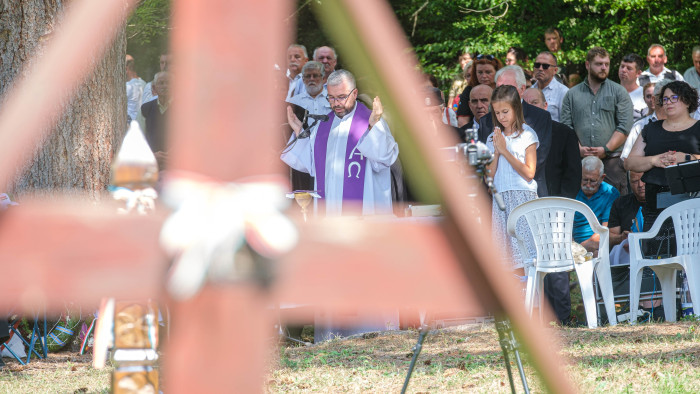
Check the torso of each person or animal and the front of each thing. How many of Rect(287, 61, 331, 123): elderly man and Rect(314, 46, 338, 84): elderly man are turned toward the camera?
2

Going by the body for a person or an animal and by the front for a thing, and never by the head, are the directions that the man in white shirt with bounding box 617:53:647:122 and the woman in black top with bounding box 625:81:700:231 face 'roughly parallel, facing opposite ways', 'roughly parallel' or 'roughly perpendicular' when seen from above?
roughly parallel

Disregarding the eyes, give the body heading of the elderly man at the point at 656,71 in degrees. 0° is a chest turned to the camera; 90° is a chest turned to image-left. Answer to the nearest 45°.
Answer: approximately 0°

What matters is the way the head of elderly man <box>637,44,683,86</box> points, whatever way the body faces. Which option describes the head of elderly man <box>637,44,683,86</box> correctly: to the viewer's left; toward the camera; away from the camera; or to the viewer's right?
toward the camera

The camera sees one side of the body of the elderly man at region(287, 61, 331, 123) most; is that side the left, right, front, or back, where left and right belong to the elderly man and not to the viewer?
front

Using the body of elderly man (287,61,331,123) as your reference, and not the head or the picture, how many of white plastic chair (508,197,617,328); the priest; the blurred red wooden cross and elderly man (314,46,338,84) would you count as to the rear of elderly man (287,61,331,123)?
1

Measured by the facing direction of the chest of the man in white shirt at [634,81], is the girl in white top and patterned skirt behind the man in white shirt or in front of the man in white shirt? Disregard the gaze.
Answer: in front

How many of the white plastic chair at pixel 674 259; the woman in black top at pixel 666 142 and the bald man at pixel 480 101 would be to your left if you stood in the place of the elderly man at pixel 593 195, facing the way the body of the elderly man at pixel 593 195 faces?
2

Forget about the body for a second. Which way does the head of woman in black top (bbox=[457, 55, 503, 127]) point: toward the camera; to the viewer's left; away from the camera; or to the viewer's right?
toward the camera

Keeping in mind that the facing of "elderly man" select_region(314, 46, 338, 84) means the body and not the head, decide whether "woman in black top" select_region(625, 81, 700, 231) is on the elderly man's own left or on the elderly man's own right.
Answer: on the elderly man's own left

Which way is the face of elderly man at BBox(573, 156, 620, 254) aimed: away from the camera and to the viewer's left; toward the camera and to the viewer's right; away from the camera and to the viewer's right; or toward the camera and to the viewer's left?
toward the camera and to the viewer's left

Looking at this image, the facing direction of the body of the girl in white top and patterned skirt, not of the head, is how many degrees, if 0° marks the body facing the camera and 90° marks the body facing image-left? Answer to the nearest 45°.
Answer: approximately 45°

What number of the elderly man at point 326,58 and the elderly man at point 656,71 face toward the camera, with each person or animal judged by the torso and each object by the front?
2

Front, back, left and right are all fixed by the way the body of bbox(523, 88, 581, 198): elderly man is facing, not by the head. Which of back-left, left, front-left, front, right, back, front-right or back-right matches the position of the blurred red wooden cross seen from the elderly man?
front-left

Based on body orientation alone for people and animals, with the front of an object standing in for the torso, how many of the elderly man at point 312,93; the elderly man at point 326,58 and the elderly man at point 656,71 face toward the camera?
3

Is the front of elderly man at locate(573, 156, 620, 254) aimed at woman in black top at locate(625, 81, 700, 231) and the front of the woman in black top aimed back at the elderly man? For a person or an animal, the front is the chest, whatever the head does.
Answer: no

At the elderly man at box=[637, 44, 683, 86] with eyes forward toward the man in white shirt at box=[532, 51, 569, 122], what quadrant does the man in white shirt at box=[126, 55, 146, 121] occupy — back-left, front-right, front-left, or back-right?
front-right

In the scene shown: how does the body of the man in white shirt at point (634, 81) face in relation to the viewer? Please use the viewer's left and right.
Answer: facing the viewer and to the left of the viewer

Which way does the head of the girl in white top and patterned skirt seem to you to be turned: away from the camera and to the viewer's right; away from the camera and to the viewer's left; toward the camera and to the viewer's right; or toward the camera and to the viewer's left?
toward the camera and to the viewer's left
